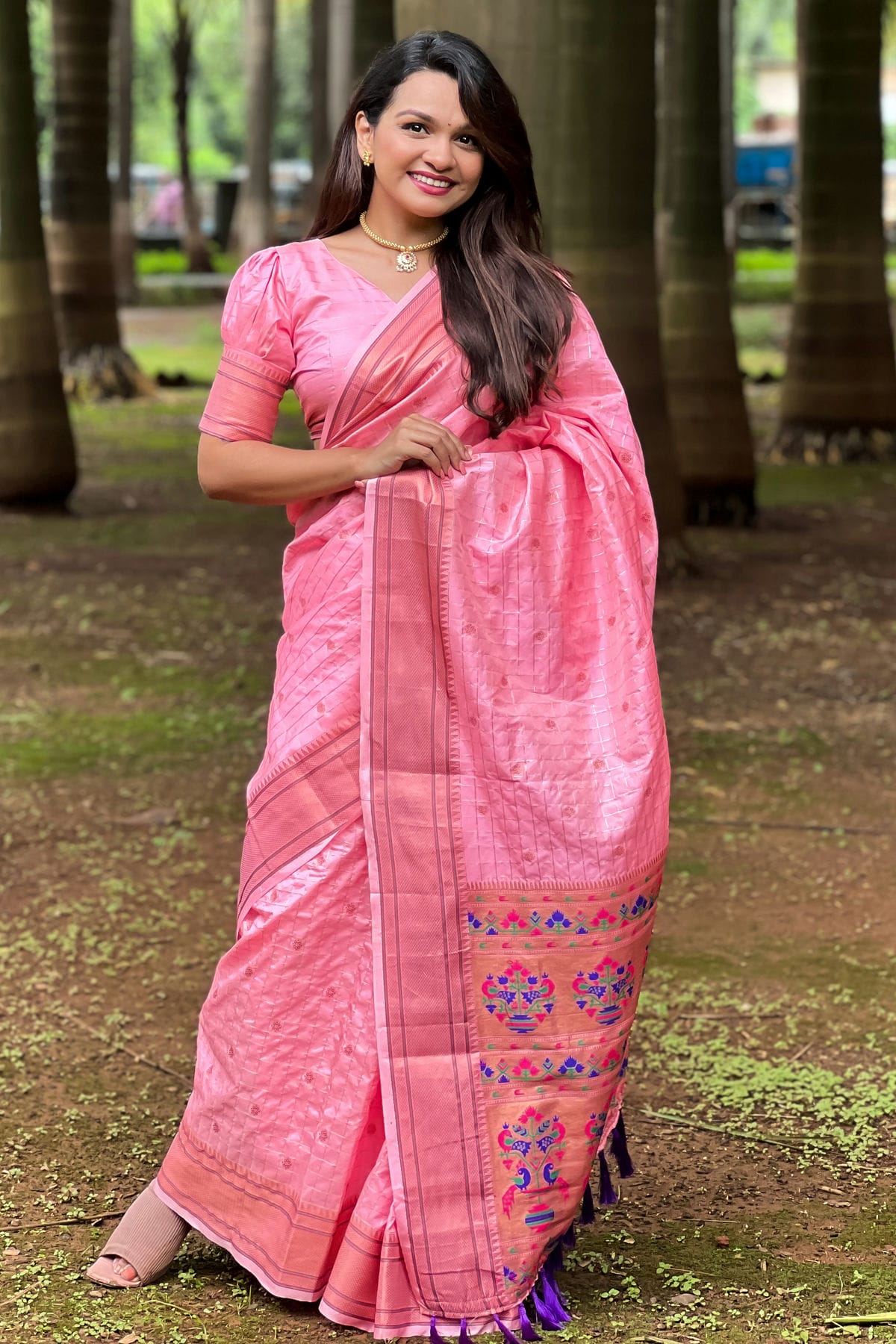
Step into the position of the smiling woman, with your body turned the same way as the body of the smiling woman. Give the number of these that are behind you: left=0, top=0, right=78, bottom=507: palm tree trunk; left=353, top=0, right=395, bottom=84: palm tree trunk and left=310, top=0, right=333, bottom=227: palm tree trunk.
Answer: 3

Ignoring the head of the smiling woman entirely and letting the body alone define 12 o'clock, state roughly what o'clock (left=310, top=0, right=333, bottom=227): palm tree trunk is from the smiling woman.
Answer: The palm tree trunk is roughly at 6 o'clock from the smiling woman.

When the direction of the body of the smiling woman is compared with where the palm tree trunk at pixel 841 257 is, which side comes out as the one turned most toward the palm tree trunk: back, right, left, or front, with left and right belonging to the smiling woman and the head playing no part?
back

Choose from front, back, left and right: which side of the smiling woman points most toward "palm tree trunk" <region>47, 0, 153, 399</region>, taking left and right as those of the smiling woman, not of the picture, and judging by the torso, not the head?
back

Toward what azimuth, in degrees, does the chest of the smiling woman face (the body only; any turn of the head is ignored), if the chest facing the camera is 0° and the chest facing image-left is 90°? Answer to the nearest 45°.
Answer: approximately 0°

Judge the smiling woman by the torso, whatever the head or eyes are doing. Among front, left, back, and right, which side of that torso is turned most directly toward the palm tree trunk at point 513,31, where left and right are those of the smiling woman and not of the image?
back

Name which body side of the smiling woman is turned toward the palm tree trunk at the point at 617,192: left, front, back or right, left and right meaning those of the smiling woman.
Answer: back

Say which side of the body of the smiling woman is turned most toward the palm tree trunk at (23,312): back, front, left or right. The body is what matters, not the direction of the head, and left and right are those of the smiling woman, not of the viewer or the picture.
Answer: back

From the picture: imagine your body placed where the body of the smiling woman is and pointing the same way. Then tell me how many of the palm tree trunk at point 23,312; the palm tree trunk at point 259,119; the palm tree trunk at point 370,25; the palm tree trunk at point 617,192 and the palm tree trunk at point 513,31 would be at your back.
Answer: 5

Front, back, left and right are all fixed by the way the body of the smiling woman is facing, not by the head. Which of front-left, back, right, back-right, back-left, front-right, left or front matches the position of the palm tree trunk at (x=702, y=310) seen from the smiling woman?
back

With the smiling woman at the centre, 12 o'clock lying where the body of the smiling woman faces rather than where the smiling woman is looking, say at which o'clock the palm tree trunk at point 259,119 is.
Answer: The palm tree trunk is roughly at 6 o'clock from the smiling woman.
